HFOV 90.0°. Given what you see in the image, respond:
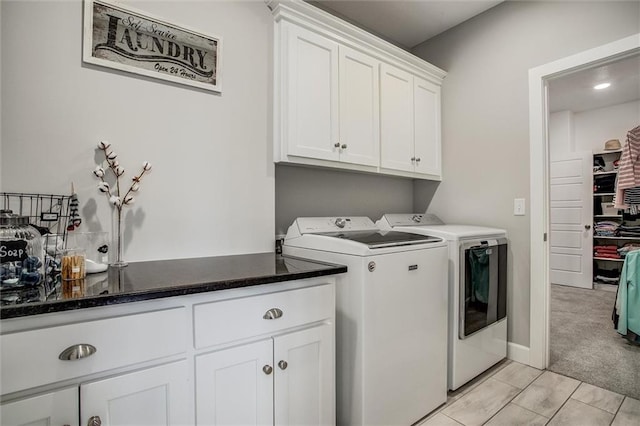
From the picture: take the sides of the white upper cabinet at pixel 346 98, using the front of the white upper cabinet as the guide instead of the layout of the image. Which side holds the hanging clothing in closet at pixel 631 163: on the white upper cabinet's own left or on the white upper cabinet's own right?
on the white upper cabinet's own left

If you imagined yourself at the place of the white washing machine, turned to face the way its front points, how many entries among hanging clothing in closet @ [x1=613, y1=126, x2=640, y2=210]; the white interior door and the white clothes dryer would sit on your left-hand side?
3

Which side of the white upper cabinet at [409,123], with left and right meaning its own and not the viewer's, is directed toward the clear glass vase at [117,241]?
right

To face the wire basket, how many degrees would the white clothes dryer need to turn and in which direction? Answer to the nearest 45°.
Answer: approximately 90° to its right

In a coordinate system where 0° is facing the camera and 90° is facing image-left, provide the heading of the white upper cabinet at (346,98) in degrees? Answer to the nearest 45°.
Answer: approximately 315°

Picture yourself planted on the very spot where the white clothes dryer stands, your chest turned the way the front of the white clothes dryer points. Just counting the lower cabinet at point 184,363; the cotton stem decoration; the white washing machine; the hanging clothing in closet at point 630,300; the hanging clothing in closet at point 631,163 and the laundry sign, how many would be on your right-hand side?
4

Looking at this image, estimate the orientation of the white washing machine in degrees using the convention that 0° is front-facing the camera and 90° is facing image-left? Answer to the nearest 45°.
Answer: approximately 315°

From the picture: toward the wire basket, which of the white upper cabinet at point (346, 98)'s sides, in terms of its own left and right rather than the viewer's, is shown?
right

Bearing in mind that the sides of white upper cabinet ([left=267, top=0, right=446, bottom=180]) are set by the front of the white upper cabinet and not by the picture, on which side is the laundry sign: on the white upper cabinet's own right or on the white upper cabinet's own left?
on the white upper cabinet's own right
